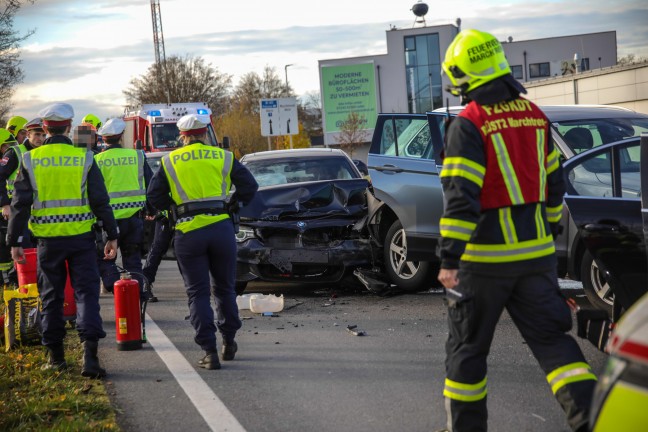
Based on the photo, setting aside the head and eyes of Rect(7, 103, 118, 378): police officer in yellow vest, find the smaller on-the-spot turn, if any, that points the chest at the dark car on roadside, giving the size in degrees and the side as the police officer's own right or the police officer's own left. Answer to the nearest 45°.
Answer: approximately 135° to the police officer's own right

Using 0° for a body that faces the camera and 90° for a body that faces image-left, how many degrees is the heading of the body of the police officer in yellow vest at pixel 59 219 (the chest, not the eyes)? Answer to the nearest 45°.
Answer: approximately 180°

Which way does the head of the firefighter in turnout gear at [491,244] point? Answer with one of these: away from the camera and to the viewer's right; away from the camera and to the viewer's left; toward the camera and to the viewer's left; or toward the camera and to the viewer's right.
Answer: away from the camera and to the viewer's left

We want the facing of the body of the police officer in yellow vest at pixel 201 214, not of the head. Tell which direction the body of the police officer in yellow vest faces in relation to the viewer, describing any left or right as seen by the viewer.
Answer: facing away from the viewer

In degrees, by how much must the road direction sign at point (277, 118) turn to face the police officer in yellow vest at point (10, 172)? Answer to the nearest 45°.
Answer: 0° — it already faces them

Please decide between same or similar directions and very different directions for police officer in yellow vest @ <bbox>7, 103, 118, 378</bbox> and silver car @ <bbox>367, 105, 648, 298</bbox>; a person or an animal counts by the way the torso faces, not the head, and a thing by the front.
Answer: very different directions

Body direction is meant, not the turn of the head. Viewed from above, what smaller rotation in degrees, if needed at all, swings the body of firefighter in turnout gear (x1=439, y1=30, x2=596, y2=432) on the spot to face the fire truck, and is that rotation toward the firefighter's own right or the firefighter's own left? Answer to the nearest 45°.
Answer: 0° — they already face it

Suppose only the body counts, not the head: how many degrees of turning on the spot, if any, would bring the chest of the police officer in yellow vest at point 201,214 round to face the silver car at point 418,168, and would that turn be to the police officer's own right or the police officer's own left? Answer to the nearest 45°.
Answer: approximately 45° to the police officer's own right

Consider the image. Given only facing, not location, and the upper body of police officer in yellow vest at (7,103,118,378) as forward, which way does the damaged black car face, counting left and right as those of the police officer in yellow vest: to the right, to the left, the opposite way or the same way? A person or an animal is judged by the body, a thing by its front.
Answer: the opposite way

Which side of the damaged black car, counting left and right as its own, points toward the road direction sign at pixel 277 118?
back

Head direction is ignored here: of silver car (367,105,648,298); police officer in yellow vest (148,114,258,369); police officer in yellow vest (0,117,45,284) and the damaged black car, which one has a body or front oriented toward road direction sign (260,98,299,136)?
police officer in yellow vest (148,114,258,369)

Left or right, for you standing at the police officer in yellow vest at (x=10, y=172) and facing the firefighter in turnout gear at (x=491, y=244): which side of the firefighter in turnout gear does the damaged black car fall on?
left
